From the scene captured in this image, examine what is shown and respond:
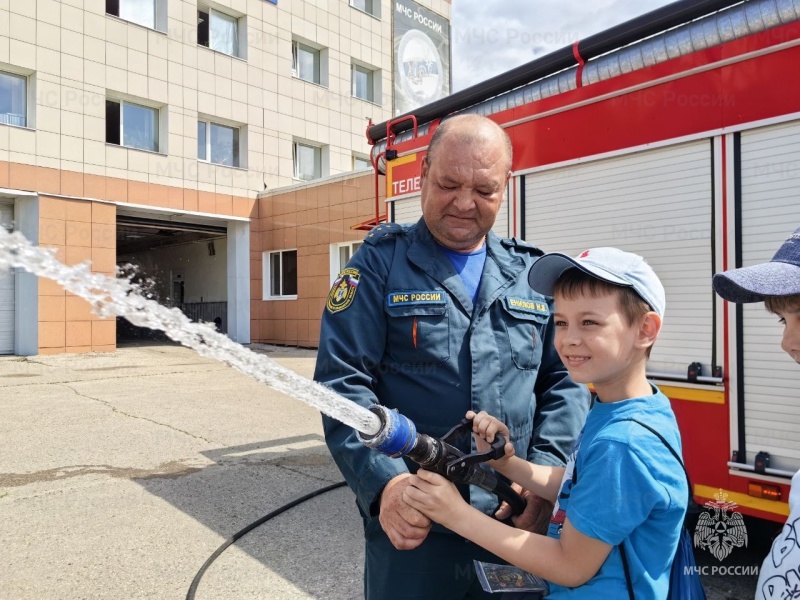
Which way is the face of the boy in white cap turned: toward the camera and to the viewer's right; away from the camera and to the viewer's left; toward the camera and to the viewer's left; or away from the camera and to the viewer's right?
toward the camera and to the viewer's left

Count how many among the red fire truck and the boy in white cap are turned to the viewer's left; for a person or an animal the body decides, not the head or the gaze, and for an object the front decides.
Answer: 1

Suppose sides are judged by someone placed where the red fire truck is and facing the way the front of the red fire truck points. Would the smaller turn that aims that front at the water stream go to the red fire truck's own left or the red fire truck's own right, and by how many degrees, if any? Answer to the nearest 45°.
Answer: approximately 90° to the red fire truck's own right
